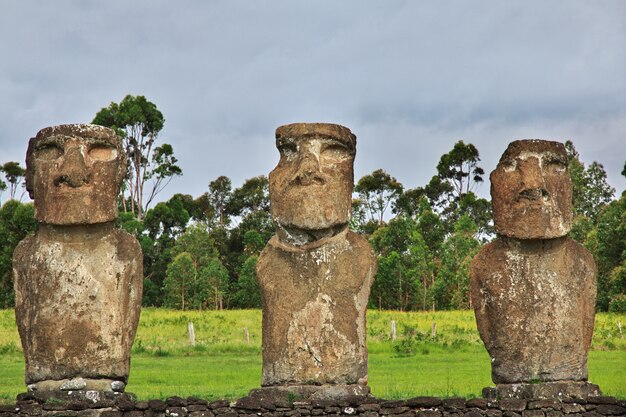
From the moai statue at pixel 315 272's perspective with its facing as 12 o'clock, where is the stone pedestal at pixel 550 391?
The stone pedestal is roughly at 9 o'clock from the moai statue.

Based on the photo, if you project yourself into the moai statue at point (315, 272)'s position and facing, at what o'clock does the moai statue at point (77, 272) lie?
the moai statue at point (77, 272) is roughly at 3 o'clock from the moai statue at point (315, 272).

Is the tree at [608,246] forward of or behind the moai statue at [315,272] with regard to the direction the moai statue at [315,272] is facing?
behind

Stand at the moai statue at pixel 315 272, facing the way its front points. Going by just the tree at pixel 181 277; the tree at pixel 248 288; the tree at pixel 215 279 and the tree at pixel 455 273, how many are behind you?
4

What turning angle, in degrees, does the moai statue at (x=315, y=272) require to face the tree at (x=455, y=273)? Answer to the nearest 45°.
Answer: approximately 180°

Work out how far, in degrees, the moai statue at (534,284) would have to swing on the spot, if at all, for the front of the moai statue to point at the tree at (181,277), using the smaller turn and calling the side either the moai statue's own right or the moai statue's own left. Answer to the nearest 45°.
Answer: approximately 135° to the moai statue's own right

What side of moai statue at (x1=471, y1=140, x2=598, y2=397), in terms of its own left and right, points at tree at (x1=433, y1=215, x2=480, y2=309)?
back

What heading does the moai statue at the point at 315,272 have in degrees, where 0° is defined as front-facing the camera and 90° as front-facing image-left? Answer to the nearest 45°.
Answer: approximately 0°

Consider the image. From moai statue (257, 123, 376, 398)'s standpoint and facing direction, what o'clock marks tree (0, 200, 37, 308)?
The tree is roughly at 5 o'clock from the moai statue.

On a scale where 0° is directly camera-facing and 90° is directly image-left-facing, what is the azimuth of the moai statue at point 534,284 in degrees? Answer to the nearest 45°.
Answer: approximately 0°

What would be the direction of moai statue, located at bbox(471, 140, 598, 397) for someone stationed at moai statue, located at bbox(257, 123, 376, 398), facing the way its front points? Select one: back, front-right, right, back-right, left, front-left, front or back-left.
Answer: left

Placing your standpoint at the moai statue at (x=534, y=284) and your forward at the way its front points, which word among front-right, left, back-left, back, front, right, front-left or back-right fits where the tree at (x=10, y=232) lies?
back-right
